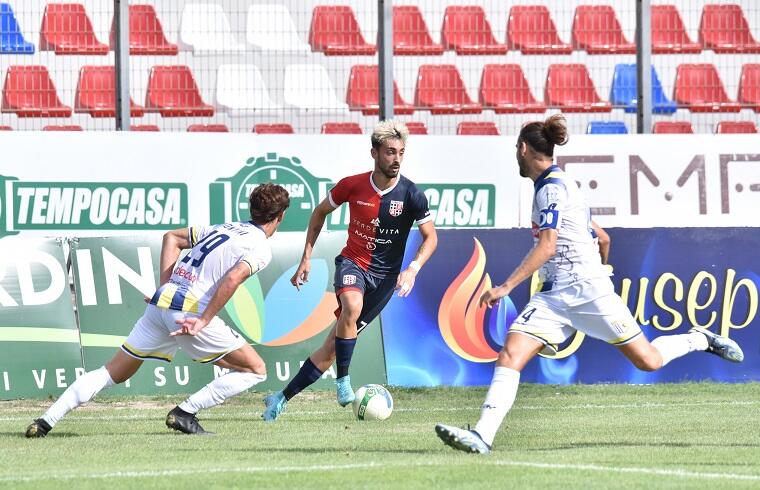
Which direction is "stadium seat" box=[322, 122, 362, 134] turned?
toward the camera

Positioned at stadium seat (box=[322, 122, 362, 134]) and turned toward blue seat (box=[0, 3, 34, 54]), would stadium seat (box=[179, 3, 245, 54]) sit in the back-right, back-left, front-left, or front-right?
front-right

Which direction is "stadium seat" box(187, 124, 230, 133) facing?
toward the camera

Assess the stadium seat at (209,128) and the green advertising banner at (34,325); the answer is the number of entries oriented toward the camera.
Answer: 2

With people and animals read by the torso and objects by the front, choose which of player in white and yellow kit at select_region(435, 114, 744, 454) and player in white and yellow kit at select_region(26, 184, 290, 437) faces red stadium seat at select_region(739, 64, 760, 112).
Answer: player in white and yellow kit at select_region(26, 184, 290, 437)

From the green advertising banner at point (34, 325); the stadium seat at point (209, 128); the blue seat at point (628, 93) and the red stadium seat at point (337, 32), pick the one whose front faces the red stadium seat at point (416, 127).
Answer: the red stadium seat at point (337, 32)

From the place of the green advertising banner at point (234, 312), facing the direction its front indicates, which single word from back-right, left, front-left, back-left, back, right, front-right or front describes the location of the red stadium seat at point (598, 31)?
back-left

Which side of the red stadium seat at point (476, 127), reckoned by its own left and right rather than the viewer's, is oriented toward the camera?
front

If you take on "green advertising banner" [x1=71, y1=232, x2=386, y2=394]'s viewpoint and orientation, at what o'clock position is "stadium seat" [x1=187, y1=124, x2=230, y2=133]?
The stadium seat is roughly at 6 o'clock from the green advertising banner.

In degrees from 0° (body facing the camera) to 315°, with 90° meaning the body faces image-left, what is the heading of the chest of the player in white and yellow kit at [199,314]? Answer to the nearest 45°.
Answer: approximately 225°

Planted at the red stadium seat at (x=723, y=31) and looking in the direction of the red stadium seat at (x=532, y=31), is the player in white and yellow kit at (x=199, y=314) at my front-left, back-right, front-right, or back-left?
front-left

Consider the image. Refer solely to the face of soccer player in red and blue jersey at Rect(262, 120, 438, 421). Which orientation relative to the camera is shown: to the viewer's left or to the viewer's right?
to the viewer's right

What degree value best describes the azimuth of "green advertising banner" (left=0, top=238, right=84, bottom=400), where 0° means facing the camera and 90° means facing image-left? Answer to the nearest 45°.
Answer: approximately 0°

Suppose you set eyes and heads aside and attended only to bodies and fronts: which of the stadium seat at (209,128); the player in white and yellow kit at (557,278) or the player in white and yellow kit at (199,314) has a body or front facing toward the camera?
the stadium seat

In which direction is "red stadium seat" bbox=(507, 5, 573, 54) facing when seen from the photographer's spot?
facing the viewer and to the right of the viewer

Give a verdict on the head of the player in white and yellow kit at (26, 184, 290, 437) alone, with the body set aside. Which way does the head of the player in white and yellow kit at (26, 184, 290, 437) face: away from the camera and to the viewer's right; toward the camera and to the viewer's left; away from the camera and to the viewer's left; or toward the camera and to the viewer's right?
away from the camera and to the viewer's right
